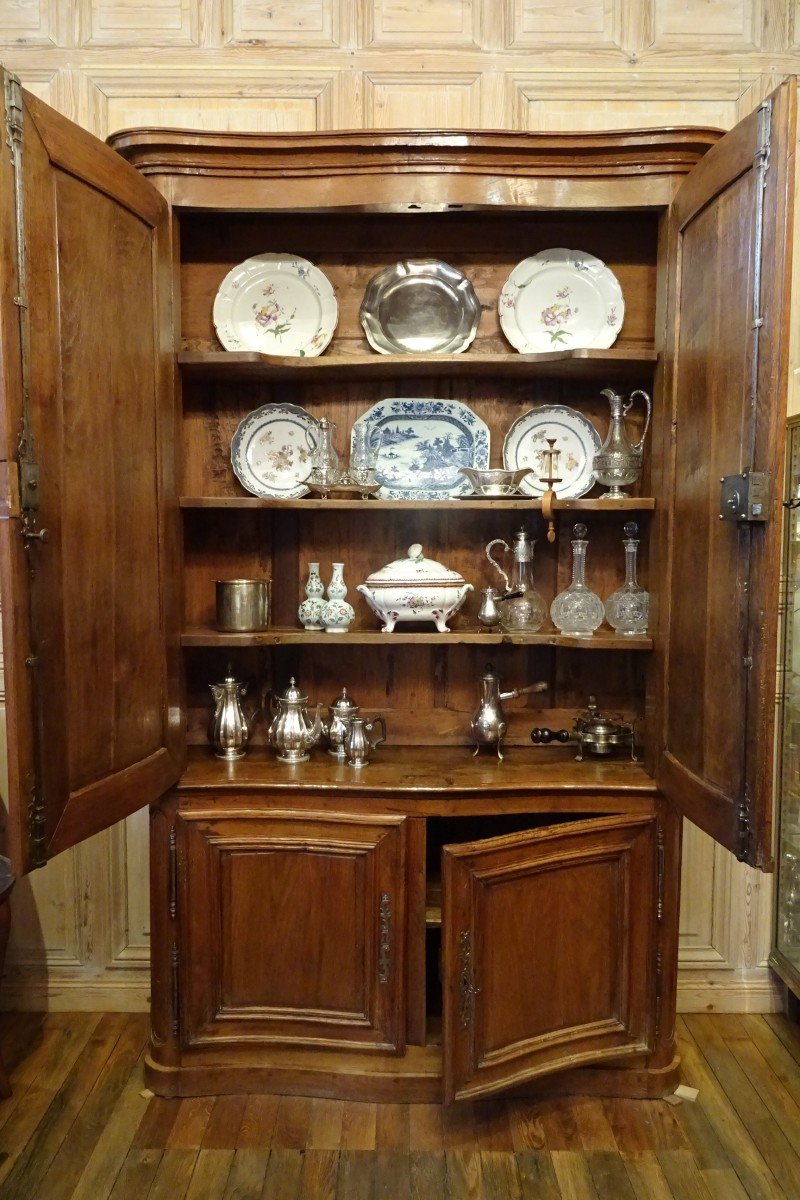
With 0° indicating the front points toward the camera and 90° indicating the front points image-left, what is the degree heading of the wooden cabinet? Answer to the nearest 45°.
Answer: approximately 0°
